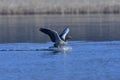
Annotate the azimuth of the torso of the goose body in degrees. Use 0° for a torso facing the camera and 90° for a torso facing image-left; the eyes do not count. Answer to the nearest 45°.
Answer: approximately 270°
